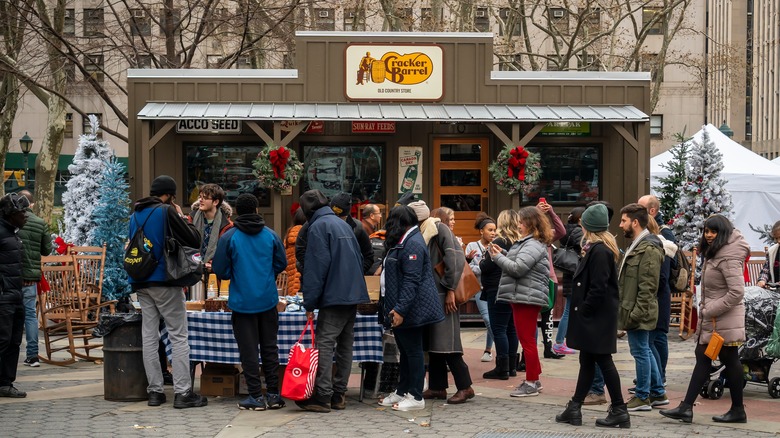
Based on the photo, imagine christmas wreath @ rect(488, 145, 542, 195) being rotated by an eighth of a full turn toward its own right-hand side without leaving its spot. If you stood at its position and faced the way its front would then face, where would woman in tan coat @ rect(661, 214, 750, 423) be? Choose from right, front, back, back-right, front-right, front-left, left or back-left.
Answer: front-left

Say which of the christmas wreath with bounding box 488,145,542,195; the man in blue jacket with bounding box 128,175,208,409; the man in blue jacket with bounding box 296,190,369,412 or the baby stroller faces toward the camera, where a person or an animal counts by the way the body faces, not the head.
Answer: the christmas wreath

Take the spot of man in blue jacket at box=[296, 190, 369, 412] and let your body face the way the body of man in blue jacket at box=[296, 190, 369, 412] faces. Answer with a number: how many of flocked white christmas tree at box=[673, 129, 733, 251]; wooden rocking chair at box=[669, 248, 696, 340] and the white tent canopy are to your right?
3

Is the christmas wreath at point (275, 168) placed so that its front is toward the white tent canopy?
no

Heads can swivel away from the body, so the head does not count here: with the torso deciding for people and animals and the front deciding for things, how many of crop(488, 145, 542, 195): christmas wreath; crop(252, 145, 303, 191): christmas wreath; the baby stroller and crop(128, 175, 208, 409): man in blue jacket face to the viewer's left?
1

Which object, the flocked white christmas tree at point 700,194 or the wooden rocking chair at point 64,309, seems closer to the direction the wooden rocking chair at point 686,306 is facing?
the wooden rocking chair

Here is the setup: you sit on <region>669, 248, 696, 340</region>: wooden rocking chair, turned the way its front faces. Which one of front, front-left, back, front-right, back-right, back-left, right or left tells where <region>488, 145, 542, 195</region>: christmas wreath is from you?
right

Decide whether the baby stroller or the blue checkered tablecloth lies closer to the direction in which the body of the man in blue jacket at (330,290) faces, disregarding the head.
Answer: the blue checkered tablecloth

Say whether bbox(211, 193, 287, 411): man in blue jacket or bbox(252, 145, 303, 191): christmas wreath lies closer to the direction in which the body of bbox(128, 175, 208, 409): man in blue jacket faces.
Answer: the christmas wreath

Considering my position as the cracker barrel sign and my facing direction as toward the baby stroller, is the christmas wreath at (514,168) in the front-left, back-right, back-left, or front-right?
front-left

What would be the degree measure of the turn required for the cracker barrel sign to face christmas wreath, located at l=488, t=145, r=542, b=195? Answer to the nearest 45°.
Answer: approximately 90° to its left

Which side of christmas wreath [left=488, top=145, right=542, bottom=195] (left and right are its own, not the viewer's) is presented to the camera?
front

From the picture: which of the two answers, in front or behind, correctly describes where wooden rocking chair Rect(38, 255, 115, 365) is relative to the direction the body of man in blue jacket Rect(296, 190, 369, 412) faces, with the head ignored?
in front

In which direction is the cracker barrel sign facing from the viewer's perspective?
toward the camera

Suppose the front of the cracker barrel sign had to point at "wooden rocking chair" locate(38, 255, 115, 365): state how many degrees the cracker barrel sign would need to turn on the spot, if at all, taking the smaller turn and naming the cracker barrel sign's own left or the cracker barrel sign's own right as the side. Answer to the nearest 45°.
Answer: approximately 45° to the cracker barrel sign's own right

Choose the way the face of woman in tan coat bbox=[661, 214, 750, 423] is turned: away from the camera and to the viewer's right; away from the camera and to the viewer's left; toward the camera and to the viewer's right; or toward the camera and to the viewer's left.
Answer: toward the camera and to the viewer's left
